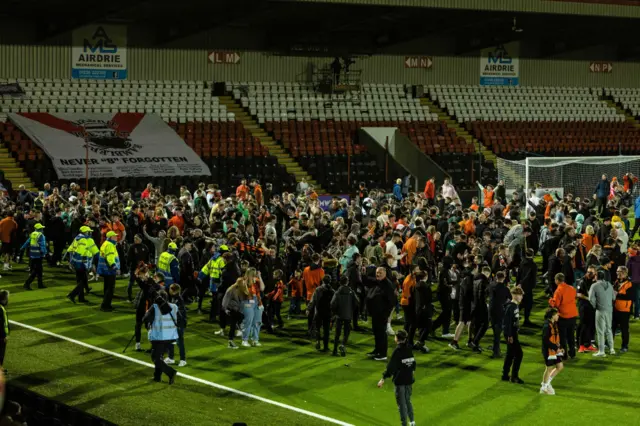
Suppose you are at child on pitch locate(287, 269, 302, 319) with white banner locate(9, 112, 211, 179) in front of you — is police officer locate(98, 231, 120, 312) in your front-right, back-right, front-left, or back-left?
front-left

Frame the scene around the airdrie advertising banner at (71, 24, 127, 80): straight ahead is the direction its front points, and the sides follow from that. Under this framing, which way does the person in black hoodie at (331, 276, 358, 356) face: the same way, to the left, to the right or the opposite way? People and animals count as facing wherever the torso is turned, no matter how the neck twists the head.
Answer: the opposite way

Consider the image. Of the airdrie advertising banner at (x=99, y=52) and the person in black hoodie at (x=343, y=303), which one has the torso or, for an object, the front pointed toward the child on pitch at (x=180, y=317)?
the airdrie advertising banner

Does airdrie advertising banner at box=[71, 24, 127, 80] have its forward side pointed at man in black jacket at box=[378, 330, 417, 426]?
yes

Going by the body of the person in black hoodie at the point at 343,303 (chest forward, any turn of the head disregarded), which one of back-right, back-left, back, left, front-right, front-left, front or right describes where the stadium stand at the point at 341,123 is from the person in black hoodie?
front

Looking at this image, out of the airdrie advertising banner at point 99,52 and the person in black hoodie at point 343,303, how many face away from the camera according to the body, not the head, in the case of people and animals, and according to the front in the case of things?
1

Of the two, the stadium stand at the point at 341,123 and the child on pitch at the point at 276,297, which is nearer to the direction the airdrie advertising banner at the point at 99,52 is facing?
the child on pitch

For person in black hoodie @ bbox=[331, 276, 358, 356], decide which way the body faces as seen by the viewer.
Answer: away from the camera

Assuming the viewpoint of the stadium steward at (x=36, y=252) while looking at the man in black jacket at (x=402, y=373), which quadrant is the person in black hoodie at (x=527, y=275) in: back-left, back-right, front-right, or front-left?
front-left

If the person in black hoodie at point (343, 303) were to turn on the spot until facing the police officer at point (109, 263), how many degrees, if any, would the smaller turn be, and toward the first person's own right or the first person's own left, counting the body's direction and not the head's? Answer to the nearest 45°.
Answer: approximately 45° to the first person's own left

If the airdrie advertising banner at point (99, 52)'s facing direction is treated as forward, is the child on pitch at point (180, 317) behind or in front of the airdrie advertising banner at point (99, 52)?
in front

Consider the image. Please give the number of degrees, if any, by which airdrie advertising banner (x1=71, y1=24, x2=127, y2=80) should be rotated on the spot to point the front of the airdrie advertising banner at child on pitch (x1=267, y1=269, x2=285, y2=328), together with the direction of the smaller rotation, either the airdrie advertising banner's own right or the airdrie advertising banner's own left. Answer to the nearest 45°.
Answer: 0° — it already faces them

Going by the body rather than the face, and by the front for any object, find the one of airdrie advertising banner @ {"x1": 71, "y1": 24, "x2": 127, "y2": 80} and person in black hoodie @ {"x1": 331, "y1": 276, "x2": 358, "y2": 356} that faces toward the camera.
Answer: the airdrie advertising banner

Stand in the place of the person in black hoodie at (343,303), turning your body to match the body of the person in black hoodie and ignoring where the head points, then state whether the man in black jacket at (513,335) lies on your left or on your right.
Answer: on your right

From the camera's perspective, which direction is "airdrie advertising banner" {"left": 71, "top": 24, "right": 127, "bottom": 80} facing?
toward the camera

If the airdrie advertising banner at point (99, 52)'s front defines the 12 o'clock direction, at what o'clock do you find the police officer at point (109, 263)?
The police officer is roughly at 12 o'clock from the airdrie advertising banner.

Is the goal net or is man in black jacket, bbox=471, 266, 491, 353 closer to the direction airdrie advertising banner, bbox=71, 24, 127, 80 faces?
the man in black jacket
